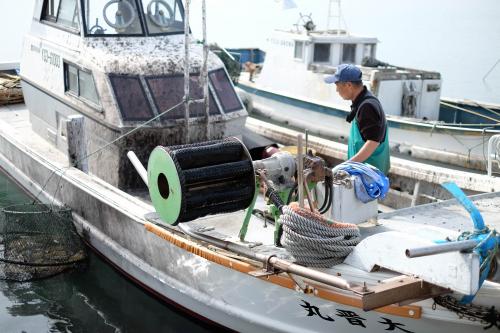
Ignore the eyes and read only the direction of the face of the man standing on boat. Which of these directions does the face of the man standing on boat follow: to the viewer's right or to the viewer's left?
to the viewer's left

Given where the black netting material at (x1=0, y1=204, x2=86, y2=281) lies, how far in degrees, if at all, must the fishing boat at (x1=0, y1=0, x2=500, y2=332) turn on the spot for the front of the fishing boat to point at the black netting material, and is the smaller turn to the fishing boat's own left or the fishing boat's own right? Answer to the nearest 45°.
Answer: approximately 180°

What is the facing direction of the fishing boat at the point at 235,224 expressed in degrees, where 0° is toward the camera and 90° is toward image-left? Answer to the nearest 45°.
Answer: approximately 315°

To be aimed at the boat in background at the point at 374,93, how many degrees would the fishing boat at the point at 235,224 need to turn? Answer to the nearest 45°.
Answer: approximately 135° to its left

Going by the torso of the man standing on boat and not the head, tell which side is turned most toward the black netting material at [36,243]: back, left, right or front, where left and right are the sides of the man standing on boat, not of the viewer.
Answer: front

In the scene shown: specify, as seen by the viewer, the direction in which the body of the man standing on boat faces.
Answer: to the viewer's left

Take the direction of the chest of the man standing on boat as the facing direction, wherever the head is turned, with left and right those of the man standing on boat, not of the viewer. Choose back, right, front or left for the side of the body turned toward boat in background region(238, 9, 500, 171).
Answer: right
